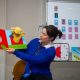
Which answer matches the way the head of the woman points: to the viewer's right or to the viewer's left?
to the viewer's left

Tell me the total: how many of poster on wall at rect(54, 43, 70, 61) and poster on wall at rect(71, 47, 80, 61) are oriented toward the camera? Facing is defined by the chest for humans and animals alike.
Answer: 2

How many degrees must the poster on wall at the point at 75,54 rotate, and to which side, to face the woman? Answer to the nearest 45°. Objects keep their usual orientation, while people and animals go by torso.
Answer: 0° — it already faces them

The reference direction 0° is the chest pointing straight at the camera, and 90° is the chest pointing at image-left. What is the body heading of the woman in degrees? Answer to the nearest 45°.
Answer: approximately 45°

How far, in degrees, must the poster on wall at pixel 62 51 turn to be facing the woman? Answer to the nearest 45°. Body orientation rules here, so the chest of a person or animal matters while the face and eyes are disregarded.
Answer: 0° — it already faces them

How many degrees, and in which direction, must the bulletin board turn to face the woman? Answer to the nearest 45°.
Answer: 0° — it already faces them

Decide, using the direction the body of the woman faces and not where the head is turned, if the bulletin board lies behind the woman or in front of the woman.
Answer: behind

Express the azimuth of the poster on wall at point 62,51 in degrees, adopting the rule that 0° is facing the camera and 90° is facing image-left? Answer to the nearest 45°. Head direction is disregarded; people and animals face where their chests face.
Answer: approximately 0°
